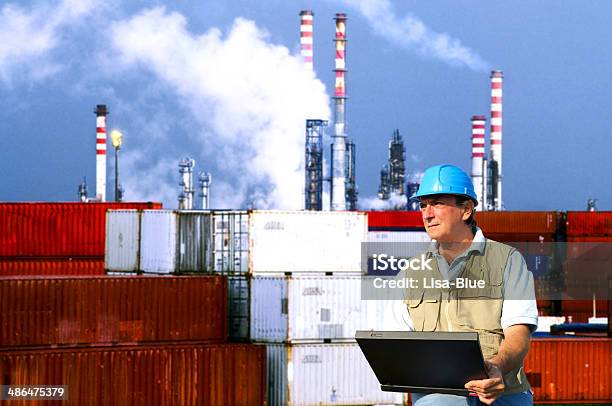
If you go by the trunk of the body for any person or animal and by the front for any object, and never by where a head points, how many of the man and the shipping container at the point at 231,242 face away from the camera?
0

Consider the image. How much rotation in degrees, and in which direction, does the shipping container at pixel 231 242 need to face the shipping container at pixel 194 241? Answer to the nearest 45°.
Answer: approximately 135° to its right

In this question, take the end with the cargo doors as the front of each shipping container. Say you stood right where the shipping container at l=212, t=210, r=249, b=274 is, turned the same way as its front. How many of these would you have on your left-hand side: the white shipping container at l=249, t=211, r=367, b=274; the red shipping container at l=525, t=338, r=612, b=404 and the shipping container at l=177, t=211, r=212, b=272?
2

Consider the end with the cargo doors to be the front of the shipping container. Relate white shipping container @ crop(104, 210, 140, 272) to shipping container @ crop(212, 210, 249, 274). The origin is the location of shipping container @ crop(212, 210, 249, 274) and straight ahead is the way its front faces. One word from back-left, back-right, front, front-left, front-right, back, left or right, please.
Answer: back-right

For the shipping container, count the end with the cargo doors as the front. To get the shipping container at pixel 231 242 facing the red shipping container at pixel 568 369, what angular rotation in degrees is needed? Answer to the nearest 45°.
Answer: approximately 90° to its left

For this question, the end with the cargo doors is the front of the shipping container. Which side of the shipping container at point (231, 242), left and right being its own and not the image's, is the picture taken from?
front

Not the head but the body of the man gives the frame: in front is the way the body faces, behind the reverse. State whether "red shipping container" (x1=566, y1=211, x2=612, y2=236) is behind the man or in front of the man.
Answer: behind

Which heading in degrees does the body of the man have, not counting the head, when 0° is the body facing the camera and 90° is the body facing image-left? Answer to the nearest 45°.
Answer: approximately 45°

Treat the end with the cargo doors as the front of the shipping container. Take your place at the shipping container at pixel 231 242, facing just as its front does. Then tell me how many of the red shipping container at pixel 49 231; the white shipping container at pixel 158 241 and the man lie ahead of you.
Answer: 1

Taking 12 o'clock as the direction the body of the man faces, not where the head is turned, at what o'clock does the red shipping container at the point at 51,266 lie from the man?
The red shipping container is roughly at 4 o'clock from the man.

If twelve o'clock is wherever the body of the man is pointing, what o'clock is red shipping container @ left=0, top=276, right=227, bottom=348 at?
The red shipping container is roughly at 4 o'clock from the man.
